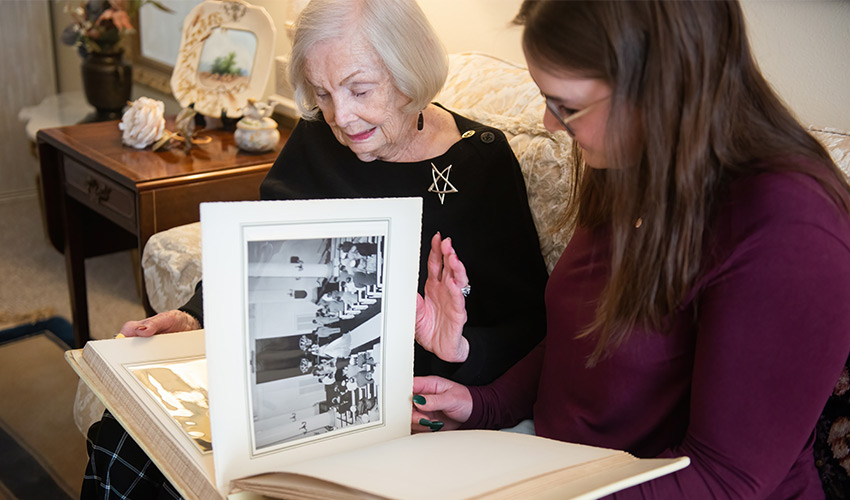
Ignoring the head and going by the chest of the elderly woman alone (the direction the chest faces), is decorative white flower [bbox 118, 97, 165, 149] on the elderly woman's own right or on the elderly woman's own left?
on the elderly woman's own right

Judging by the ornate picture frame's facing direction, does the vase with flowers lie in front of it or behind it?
behind

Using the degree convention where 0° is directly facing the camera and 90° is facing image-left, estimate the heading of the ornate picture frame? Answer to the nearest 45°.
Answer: approximately 0°

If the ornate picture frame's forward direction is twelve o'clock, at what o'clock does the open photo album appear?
The open photo album is roughly at 12 o'clock from the ornate picture frame.
